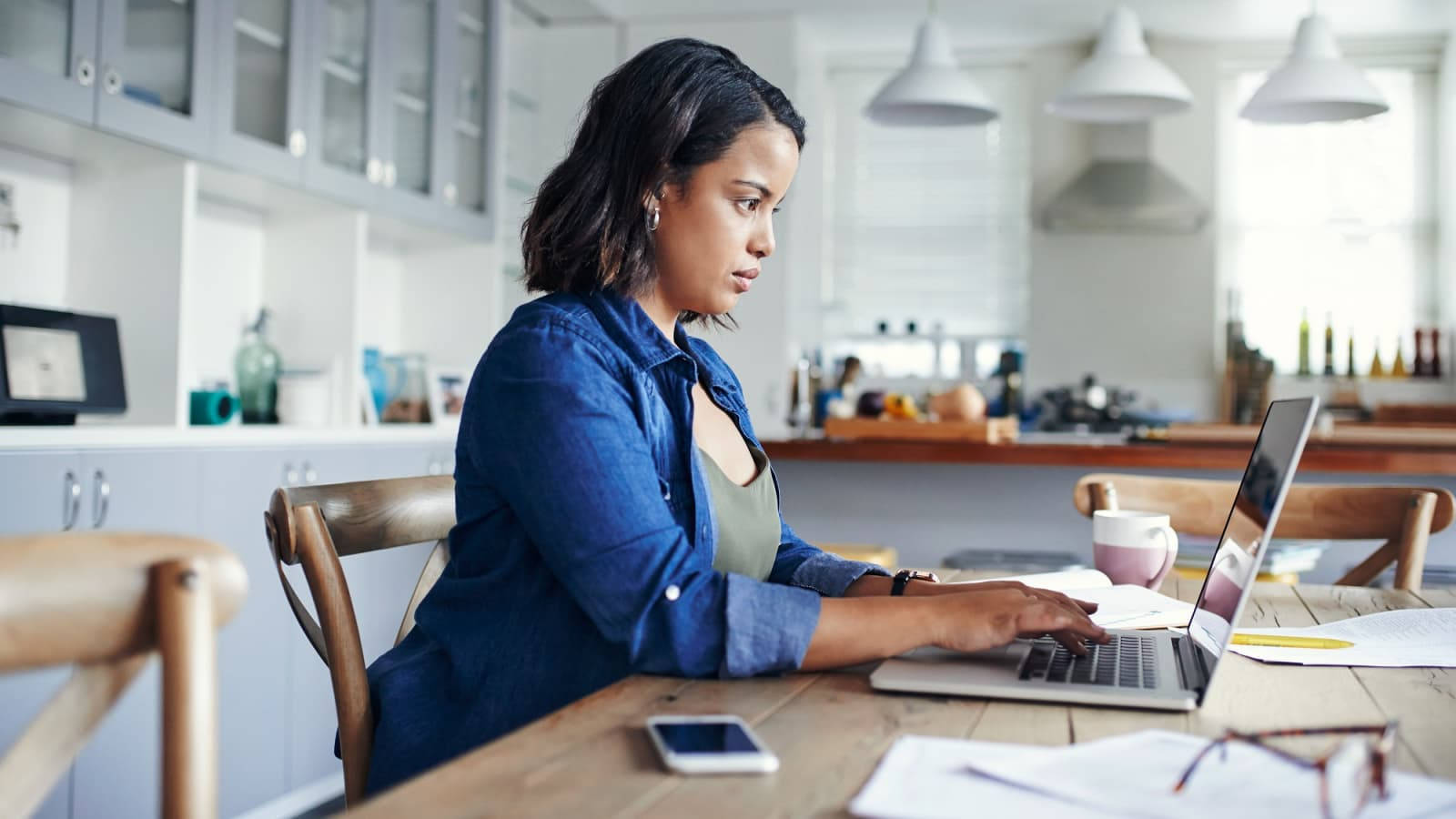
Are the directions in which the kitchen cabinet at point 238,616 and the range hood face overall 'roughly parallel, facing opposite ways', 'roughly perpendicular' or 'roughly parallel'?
roughly perpendicular

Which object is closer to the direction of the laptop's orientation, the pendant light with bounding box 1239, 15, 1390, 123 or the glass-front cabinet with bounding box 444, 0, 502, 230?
the glass-front cabinet

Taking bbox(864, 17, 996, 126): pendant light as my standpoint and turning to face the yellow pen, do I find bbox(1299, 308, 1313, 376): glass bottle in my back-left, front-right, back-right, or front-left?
back-left

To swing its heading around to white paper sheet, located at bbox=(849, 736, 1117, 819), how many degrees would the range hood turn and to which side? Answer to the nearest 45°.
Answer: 0° — it already faces it

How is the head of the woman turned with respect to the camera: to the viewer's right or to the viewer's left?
to the viewer's right

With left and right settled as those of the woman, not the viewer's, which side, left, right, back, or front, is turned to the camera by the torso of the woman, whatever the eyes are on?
right

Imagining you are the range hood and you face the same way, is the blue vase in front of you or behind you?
in front

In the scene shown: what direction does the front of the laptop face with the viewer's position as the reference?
facing to the left of the viewer

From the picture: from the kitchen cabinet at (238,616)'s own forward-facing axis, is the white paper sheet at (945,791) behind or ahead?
ahead
